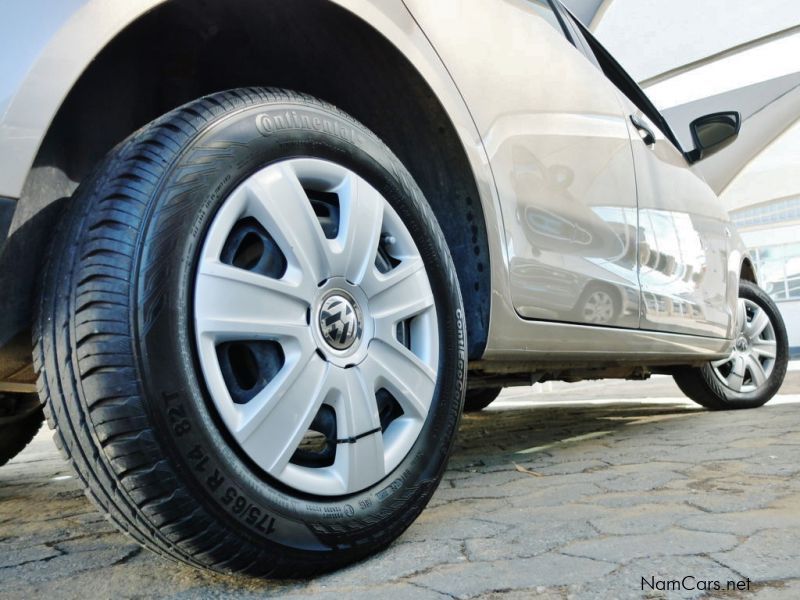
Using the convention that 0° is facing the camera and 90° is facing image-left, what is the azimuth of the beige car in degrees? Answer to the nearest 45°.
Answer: approximately 225°
